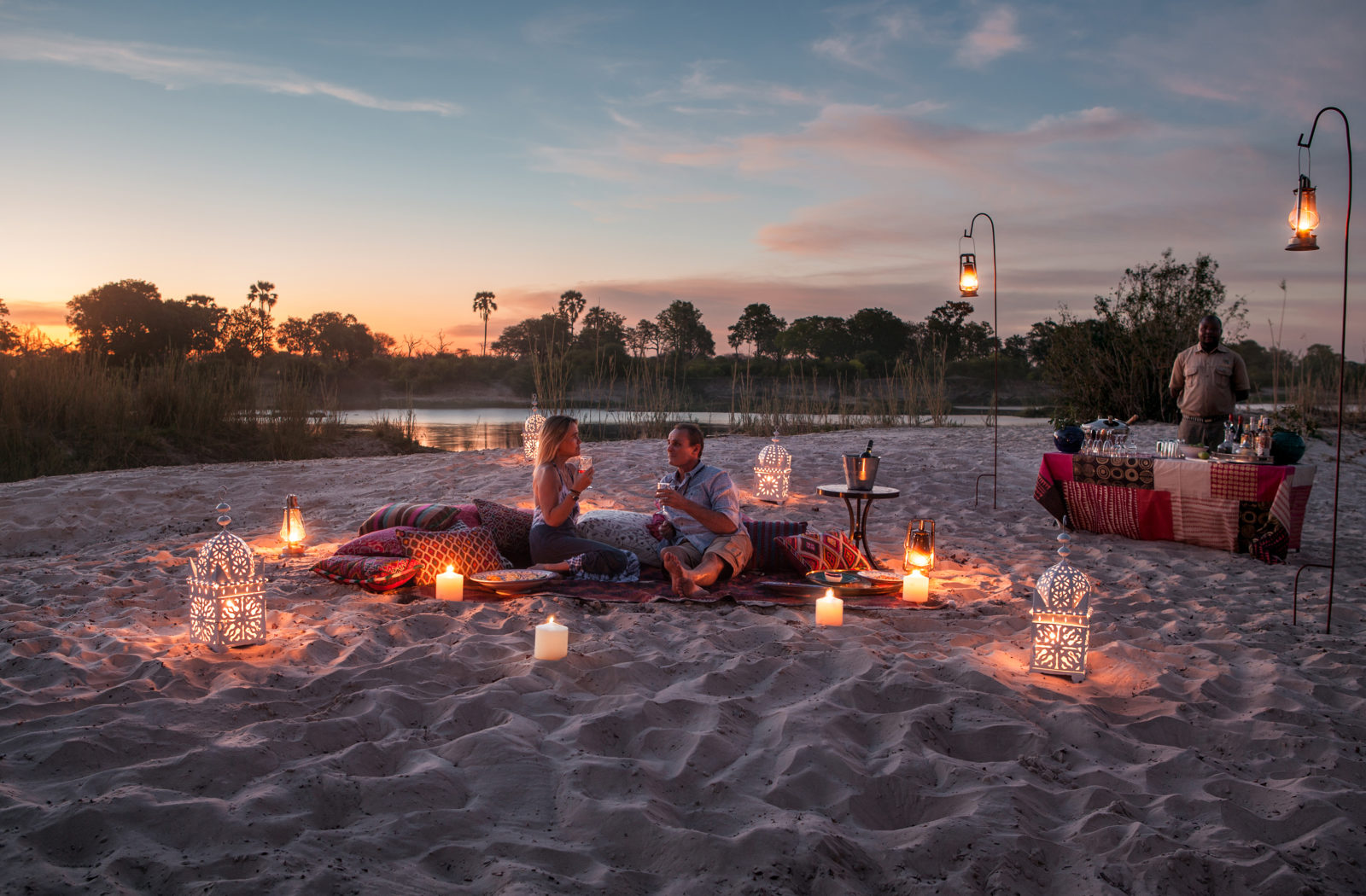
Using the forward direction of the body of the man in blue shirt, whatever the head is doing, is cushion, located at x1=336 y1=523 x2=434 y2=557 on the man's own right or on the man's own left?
on the man's own right

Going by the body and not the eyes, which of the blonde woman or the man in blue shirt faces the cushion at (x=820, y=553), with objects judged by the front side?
the blonde woman

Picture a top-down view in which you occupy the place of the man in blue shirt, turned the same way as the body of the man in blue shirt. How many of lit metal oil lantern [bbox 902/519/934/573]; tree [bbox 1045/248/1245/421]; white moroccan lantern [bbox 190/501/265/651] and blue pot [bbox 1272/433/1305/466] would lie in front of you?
1

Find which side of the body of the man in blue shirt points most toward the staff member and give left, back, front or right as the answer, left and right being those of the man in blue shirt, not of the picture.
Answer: back

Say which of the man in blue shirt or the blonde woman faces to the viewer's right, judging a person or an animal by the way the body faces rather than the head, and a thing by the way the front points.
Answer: the blonde woman

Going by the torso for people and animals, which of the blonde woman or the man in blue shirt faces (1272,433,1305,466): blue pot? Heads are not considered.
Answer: the blonde woman

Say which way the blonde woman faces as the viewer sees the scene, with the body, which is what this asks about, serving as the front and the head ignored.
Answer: to the viewer's right

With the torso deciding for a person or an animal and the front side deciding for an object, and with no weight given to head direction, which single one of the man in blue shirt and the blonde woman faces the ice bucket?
the blonde woman

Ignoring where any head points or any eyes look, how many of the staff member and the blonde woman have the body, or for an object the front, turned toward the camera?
1

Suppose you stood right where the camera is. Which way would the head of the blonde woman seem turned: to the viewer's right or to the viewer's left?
to the viewer's right

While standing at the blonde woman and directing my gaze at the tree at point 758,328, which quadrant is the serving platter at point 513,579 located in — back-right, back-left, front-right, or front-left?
back-left

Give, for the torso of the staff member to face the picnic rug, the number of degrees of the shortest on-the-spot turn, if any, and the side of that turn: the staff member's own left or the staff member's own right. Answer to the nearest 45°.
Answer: approximately 45° to the staff member's own right

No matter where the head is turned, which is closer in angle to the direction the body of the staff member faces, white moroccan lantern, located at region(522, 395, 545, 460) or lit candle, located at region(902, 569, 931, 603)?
the lit candle

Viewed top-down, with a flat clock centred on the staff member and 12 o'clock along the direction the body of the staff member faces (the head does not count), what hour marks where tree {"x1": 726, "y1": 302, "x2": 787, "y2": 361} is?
The tree is roughly at 5 o'clock from the staff member.

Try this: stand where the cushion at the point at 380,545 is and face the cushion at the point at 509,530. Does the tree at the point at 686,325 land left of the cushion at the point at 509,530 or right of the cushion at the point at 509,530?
left

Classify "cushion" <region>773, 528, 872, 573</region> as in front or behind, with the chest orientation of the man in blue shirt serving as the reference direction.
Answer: behind

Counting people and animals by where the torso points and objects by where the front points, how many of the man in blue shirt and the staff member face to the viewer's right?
0
